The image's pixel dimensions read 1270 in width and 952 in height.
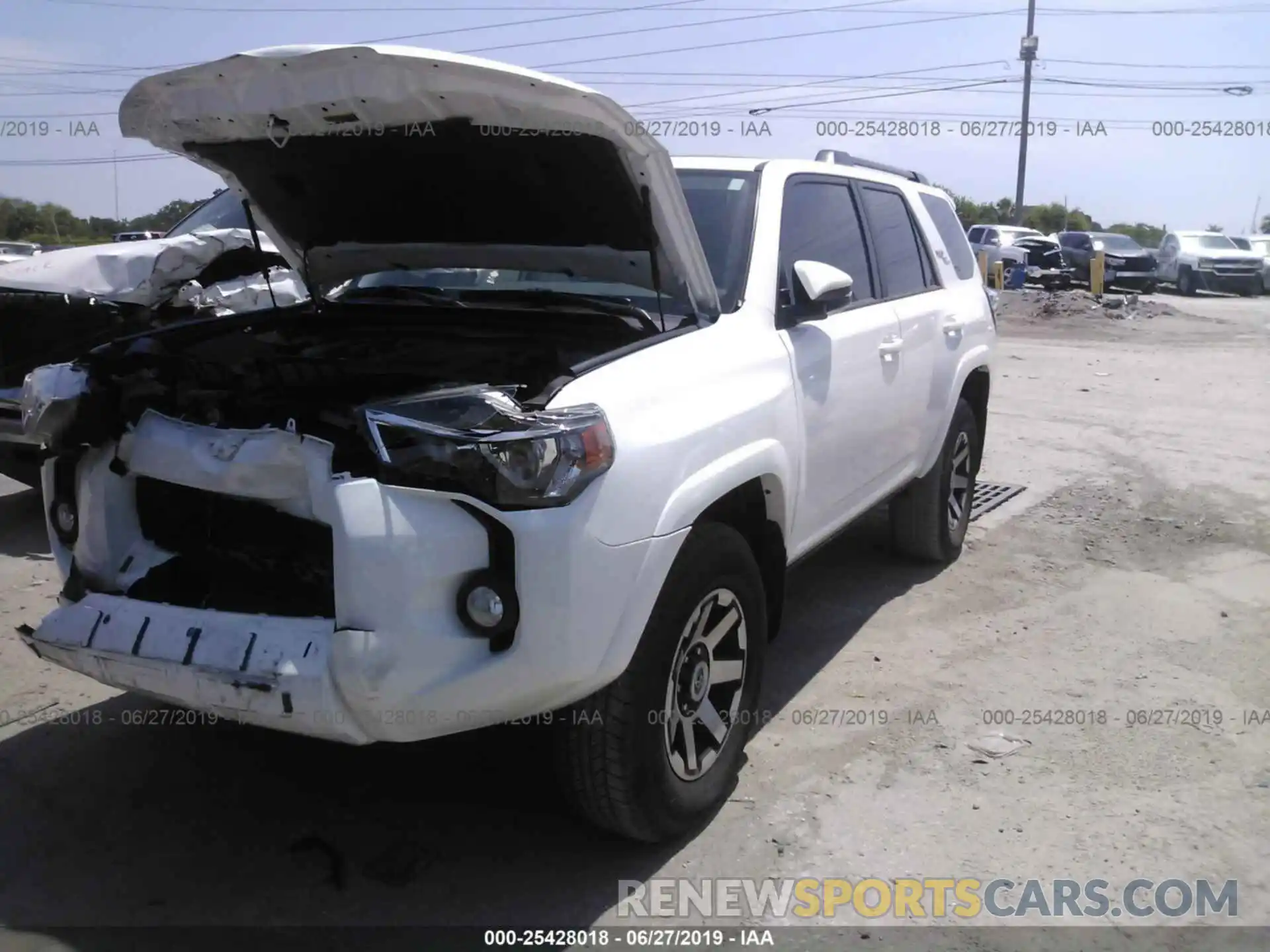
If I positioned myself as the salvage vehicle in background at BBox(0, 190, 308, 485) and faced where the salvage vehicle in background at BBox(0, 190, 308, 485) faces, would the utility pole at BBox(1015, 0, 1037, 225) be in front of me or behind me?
behind

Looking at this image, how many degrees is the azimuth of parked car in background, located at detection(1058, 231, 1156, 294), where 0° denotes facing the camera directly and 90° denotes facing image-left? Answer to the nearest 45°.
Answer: approximately 315°

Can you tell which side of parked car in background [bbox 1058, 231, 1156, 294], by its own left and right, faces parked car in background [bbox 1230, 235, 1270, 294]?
left

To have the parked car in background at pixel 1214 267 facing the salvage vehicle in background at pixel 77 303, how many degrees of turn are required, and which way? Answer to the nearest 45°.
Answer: approximately 45° to its right

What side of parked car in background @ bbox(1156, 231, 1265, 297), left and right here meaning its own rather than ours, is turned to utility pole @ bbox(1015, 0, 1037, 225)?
back

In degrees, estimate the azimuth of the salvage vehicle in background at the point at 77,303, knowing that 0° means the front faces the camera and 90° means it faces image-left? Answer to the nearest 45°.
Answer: approximately 45°

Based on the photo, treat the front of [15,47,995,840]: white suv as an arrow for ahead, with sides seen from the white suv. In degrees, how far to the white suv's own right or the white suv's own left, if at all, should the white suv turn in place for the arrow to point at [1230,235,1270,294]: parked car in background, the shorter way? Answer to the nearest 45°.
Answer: approximately 180°

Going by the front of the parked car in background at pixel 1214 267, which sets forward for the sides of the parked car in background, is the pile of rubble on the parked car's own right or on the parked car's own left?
on the parked car's own right

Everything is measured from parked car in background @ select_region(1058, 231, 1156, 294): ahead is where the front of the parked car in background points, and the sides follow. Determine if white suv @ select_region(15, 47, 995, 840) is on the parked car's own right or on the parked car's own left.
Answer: on the parked car's own right
